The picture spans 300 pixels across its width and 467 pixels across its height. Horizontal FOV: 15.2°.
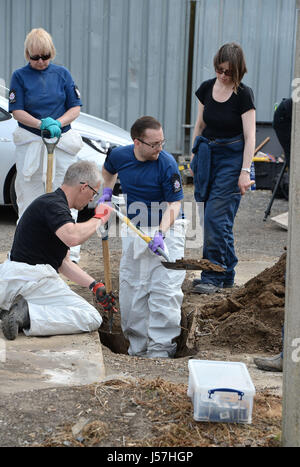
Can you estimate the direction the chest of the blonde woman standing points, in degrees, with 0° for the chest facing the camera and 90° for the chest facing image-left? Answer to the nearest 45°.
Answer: approximately 0°

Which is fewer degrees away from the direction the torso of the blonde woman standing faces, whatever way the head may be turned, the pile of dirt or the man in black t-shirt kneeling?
the man in black t-shirt kneeling

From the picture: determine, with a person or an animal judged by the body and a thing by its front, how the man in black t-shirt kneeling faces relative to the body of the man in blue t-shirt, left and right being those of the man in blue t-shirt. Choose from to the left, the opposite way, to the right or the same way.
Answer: to the left

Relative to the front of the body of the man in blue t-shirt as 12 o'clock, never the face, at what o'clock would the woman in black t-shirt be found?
The woman in black t-shirt is roughly at 7 o'clock from the man in blue t-shirt.

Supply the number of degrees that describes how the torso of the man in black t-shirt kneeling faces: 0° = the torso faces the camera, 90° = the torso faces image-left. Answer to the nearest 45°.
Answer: approximately 270°

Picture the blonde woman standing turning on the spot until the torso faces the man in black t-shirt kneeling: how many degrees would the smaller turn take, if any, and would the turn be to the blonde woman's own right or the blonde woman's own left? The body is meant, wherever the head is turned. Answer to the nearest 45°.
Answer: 0° — they already face them

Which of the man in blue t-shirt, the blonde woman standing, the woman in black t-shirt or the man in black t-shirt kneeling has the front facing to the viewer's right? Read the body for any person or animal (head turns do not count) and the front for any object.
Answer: the man in black t-shirt kneeling
